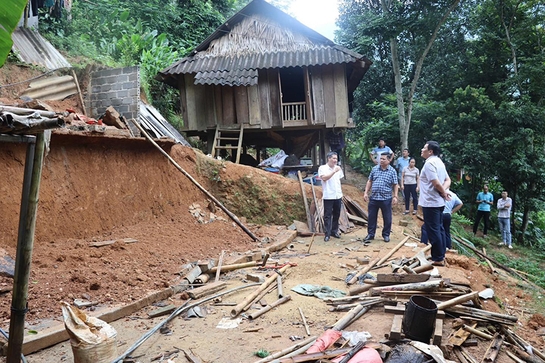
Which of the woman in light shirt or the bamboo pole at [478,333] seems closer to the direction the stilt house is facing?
the bamboo pole

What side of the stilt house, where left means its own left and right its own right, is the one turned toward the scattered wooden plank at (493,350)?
front

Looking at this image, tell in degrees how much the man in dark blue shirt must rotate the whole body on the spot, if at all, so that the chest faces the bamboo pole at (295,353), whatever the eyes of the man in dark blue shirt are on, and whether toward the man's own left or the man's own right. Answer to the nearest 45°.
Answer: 0° — they already face it

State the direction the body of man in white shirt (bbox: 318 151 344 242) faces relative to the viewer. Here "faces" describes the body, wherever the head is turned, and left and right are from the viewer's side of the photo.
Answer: facing the viewer and to the right of the viewer

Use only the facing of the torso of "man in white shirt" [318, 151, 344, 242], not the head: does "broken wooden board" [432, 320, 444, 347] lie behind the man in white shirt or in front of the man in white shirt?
in front

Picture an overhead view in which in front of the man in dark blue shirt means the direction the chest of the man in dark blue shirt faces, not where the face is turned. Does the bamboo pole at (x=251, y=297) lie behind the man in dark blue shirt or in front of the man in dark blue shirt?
in front

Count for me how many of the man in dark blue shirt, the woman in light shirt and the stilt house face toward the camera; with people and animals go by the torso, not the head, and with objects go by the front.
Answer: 3

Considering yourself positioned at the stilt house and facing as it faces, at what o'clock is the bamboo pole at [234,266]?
The bamboo pole is roughly at 12 o'clock from the stilt house.

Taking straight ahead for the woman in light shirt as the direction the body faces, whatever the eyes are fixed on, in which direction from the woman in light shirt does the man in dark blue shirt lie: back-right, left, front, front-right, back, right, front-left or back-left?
front

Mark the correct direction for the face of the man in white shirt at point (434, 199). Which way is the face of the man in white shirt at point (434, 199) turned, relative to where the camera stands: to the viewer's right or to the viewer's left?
to the viewer's left

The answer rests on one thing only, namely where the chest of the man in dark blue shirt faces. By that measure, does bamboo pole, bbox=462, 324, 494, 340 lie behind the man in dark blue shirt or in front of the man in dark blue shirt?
in front

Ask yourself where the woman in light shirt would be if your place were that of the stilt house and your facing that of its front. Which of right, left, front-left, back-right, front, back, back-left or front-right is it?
front-left

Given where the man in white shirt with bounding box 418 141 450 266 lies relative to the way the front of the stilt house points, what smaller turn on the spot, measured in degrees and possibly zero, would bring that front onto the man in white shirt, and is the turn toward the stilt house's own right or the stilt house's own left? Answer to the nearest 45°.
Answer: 0° — it already faces them

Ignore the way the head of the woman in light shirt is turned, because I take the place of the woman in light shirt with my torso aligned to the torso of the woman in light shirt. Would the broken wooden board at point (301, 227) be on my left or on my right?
on my right

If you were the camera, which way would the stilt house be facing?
facing the viewer

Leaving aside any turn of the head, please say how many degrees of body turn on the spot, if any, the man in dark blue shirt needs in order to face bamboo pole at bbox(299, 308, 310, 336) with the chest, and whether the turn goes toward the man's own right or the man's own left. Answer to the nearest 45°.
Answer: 0° — they already face it

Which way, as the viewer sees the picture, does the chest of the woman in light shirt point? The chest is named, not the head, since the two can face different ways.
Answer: toward the camera

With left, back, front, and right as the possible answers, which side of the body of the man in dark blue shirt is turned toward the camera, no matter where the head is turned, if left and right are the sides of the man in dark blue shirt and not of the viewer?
front
